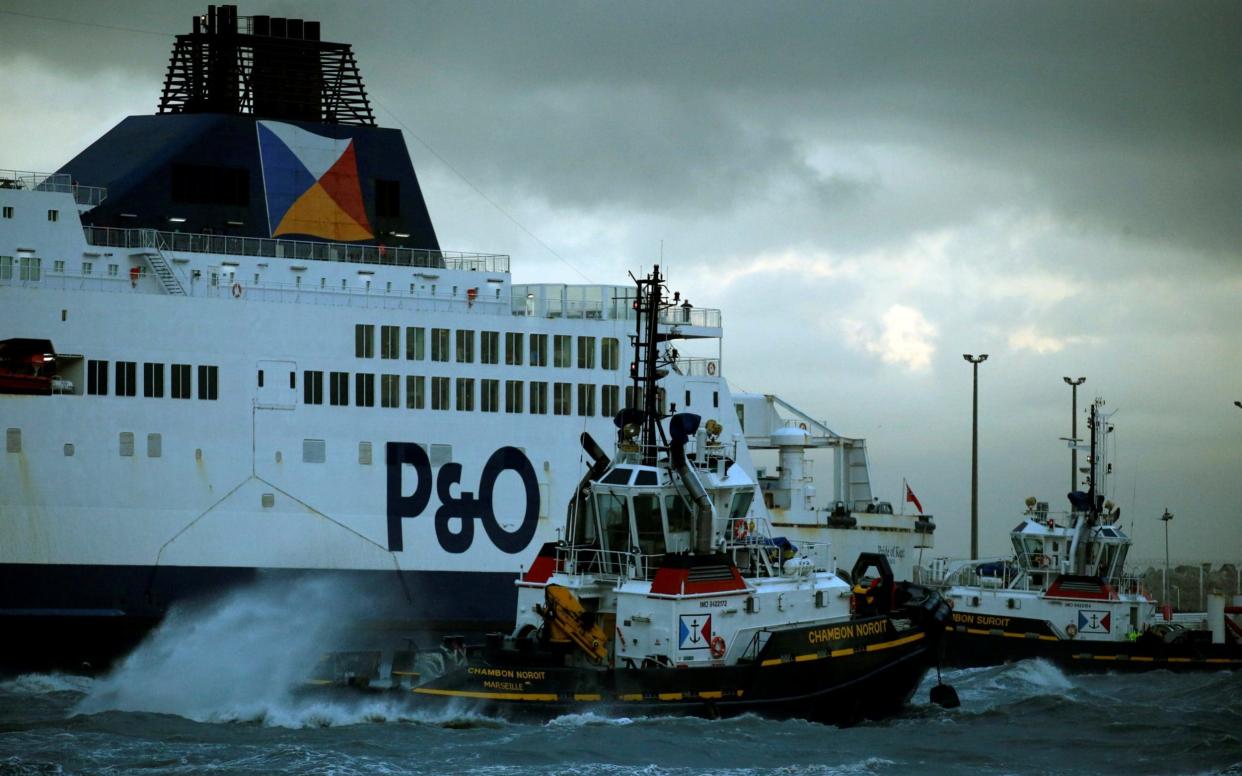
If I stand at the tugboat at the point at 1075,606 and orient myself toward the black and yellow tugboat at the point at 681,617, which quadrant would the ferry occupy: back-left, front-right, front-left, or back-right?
front-right

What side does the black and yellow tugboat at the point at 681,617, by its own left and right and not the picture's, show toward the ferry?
left

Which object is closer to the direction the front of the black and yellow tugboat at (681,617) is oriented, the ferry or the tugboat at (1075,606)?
the tugboat

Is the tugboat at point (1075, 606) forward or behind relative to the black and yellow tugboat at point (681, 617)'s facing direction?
forward

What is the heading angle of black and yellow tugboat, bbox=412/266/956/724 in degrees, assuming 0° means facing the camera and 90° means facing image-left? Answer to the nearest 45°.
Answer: approximately 225°

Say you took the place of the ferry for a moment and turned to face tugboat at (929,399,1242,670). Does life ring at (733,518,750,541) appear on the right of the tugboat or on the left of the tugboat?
right
